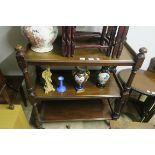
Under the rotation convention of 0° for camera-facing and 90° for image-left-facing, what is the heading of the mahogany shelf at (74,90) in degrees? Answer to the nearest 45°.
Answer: approximately 0°

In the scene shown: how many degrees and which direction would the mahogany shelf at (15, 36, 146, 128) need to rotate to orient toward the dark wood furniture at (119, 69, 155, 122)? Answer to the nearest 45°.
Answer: approximately 90° to its left

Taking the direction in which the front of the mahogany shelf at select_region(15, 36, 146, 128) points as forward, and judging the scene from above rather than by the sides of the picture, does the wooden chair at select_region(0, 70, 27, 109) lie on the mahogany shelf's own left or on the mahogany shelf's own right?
on the mahogany shelf's own right
